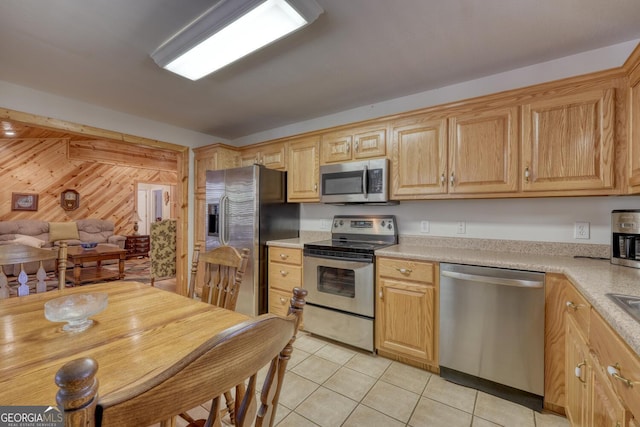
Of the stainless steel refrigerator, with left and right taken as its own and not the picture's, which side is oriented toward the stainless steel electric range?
left

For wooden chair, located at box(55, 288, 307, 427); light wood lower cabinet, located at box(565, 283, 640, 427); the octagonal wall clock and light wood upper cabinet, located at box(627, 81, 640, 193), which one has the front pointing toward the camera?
the octagonal wall clock

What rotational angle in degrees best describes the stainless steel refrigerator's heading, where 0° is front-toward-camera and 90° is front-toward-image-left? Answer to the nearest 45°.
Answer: approximately 45°

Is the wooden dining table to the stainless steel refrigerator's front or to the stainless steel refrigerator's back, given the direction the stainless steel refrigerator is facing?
to the front

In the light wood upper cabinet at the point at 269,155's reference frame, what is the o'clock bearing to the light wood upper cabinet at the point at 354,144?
the light wood upper cabinet at the point at 354,144 is roughly at 9 o'clock from the light wood upper cabinet at the point at 269,155.

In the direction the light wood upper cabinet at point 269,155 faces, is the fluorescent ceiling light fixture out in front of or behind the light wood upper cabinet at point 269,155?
in front

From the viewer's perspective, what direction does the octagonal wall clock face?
toward the camera

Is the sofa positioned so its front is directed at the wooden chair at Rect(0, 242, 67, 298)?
yes

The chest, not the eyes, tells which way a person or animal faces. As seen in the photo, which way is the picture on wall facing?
toward the camera

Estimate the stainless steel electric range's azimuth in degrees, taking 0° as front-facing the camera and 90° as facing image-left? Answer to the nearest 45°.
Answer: approximately 45°

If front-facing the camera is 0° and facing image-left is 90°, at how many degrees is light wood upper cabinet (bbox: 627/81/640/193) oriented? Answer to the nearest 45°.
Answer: approximately 90°

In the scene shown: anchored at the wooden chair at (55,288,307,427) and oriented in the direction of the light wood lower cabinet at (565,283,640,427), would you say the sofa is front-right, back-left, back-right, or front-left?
back-left

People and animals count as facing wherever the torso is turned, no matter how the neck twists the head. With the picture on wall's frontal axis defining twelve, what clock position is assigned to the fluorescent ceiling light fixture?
The fluorescent ceiling light fixture is roughly at 12 o'clock from the picture on wall.
